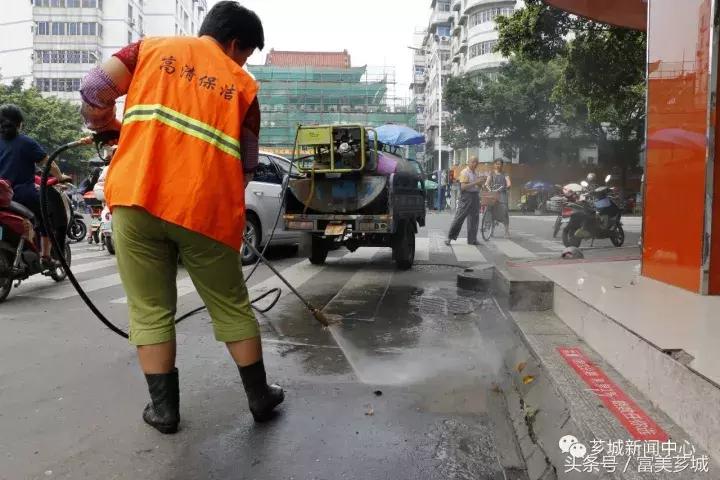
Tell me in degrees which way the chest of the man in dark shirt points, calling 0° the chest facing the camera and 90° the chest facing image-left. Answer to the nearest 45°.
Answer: approximately 225°

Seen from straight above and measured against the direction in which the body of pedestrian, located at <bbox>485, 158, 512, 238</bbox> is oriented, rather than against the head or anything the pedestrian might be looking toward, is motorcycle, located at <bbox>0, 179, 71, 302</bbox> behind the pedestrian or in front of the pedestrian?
in front

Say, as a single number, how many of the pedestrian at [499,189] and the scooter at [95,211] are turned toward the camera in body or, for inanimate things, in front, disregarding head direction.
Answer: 1

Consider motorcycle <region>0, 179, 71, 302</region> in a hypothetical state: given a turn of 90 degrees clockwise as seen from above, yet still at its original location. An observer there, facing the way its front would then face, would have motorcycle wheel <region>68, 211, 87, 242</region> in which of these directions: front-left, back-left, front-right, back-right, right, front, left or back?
back-left

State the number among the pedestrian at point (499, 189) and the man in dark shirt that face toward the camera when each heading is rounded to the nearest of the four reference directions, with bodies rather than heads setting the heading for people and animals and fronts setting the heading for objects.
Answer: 1

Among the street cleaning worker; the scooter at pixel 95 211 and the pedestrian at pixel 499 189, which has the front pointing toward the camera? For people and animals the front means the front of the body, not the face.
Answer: the pedestrian

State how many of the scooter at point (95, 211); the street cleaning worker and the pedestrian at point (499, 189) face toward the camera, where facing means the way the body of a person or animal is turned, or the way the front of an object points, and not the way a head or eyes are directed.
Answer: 1

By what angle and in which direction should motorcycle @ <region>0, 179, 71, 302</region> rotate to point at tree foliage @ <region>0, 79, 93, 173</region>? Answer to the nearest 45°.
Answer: approximately 45° to its left

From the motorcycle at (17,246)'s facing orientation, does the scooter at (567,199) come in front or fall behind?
in front

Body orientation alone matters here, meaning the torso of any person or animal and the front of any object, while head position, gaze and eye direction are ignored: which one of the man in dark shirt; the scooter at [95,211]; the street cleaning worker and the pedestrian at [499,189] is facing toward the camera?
the pedestrian
